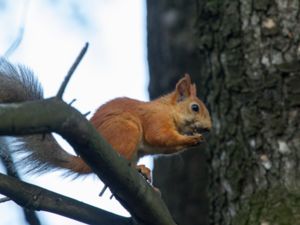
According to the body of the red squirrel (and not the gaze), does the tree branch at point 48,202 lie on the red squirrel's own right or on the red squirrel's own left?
on the red squirrel's own right

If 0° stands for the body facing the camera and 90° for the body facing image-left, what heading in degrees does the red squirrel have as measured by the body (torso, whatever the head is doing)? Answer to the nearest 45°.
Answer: approximately 270°
